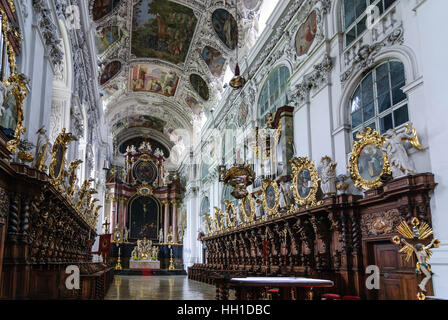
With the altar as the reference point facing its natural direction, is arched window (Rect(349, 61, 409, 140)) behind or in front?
in front

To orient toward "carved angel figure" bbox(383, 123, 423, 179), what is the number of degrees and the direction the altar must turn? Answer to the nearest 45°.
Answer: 0° — it already faces it

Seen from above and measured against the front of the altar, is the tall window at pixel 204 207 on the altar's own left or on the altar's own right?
on the altar's own left

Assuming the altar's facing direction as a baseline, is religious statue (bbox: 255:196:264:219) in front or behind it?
in front

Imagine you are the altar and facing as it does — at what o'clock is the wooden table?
The wooden table is roughly at 12 o'clock from the altar.

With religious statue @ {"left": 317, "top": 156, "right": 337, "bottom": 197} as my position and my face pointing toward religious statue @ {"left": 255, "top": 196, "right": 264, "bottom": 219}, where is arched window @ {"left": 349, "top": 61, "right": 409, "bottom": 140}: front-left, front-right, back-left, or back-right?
back-right

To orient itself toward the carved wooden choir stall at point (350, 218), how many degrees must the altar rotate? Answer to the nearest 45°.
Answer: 0° — it already faces it

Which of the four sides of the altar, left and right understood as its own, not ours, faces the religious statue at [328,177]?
front

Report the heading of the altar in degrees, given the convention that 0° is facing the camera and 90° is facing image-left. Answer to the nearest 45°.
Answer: approximately 0°

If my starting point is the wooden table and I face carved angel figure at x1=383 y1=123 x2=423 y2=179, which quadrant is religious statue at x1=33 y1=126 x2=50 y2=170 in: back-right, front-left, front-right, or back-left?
back-left

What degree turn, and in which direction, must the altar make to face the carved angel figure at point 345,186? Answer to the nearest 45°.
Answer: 0° — it already faces it
